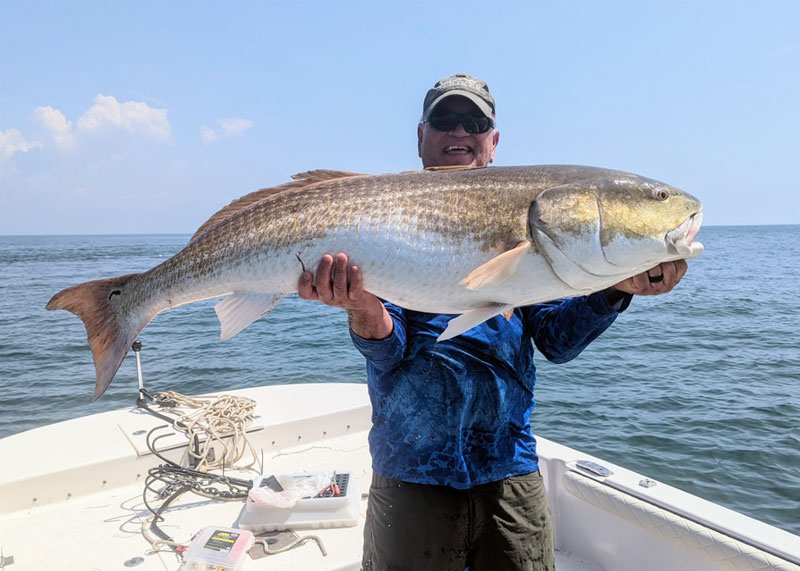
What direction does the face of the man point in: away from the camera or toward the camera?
toward the camera

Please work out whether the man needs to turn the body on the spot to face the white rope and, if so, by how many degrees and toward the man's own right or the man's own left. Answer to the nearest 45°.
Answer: approximately 135° to the man's own right

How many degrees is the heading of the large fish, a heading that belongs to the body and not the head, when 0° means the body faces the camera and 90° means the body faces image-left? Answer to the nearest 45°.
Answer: approximately 270°

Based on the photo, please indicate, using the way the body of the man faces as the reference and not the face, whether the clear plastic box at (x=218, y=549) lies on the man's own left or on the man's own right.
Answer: on the man's own right

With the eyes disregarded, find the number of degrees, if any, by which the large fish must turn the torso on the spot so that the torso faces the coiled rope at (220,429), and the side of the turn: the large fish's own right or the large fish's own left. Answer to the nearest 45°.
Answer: approximately 135° to the large fish's own left

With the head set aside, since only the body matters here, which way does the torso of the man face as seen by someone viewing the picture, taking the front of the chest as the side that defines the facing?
toward the camera
